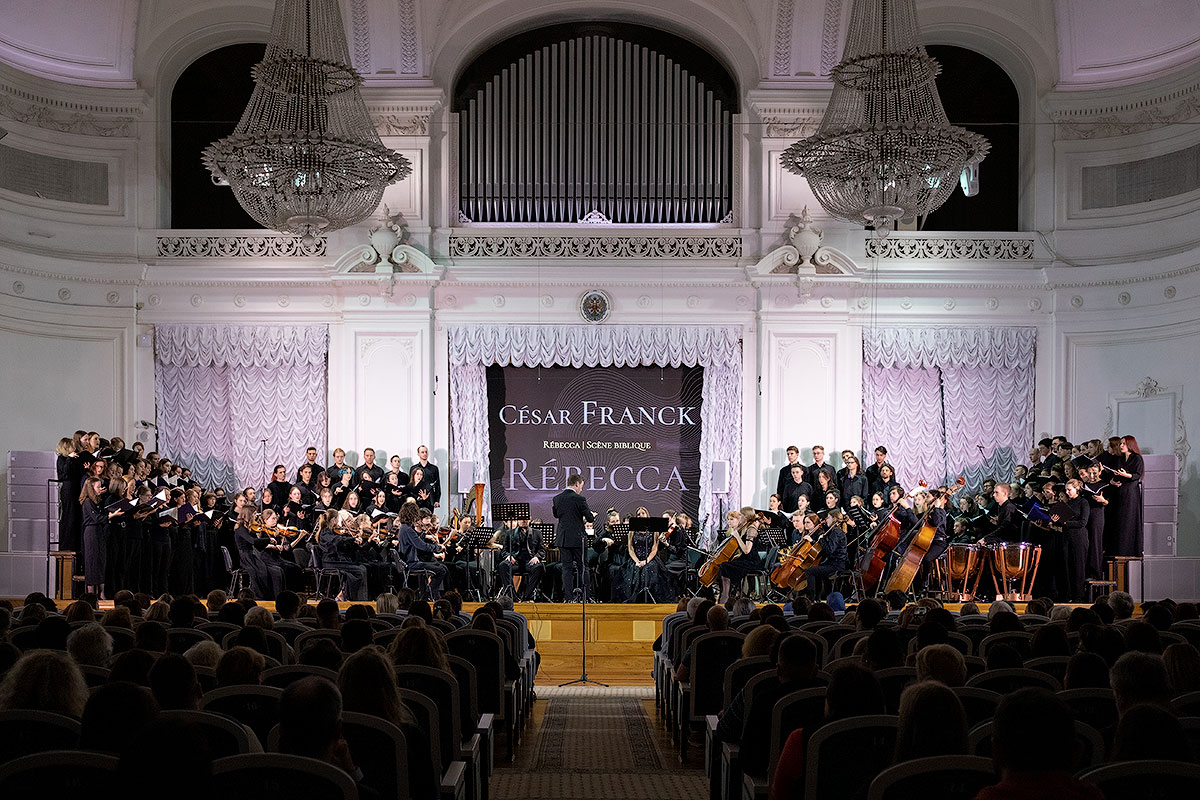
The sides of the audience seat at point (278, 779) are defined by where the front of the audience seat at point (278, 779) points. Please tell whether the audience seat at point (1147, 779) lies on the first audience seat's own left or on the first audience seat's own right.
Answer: on the first audience seat's own right

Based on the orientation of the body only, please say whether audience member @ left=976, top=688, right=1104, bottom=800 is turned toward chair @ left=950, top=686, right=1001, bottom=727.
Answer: yes

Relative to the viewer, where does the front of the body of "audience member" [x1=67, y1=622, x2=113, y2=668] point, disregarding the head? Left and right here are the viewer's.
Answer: facing away from the viewer

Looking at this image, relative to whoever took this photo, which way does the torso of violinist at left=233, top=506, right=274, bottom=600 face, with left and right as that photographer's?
facing to the right of the viewer

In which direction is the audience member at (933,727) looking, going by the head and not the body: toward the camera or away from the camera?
away from the camera

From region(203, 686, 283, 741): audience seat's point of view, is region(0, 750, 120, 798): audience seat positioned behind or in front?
behind

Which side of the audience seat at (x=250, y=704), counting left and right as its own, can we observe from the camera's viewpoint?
back

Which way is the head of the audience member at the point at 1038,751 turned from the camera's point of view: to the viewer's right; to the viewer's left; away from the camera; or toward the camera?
away from the camera

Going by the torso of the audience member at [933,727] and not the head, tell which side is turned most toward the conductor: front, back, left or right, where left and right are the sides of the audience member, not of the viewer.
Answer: front

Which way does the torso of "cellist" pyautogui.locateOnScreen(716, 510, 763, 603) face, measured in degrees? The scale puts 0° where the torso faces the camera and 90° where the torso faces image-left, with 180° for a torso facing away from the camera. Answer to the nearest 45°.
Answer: approximately 90°

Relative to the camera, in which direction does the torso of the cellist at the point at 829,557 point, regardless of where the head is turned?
to the viewer's left
